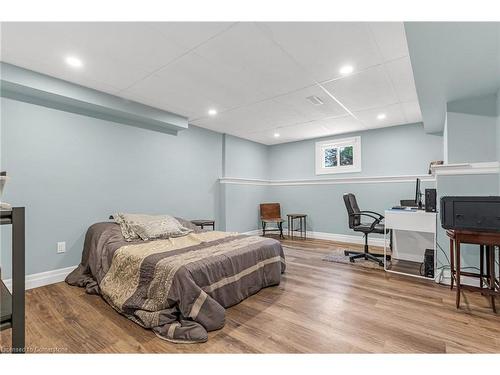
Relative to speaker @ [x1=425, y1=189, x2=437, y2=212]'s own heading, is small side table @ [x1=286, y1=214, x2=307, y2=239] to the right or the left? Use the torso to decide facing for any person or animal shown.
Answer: on its right

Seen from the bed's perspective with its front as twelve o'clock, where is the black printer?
The black printer is roughly at 11 o'clock from the bed.

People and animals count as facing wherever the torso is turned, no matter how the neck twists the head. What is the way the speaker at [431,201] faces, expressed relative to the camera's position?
facing the viewer and to the left of the viewer

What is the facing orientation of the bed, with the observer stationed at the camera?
facing the viewer and to the right of the viewer

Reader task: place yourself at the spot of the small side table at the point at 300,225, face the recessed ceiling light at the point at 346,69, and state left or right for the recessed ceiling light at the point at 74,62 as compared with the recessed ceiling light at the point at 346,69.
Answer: right

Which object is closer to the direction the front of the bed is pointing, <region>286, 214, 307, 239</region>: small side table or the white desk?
the white desk

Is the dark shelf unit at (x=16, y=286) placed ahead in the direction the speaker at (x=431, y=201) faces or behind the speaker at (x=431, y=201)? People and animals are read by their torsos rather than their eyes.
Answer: ahead

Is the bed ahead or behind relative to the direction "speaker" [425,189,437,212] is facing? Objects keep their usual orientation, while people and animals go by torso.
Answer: ahead

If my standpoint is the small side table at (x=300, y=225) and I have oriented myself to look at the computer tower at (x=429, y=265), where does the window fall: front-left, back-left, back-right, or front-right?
front-left

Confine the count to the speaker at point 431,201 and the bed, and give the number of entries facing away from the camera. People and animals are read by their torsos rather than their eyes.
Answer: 0

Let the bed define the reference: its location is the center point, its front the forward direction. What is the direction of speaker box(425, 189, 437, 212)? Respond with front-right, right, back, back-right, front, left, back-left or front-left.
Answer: front-left

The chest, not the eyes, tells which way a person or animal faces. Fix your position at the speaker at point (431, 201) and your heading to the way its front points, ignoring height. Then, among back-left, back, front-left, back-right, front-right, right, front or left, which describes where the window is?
right

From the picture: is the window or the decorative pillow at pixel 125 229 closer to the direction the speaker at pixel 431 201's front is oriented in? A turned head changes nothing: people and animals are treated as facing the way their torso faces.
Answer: the decorative pillow
